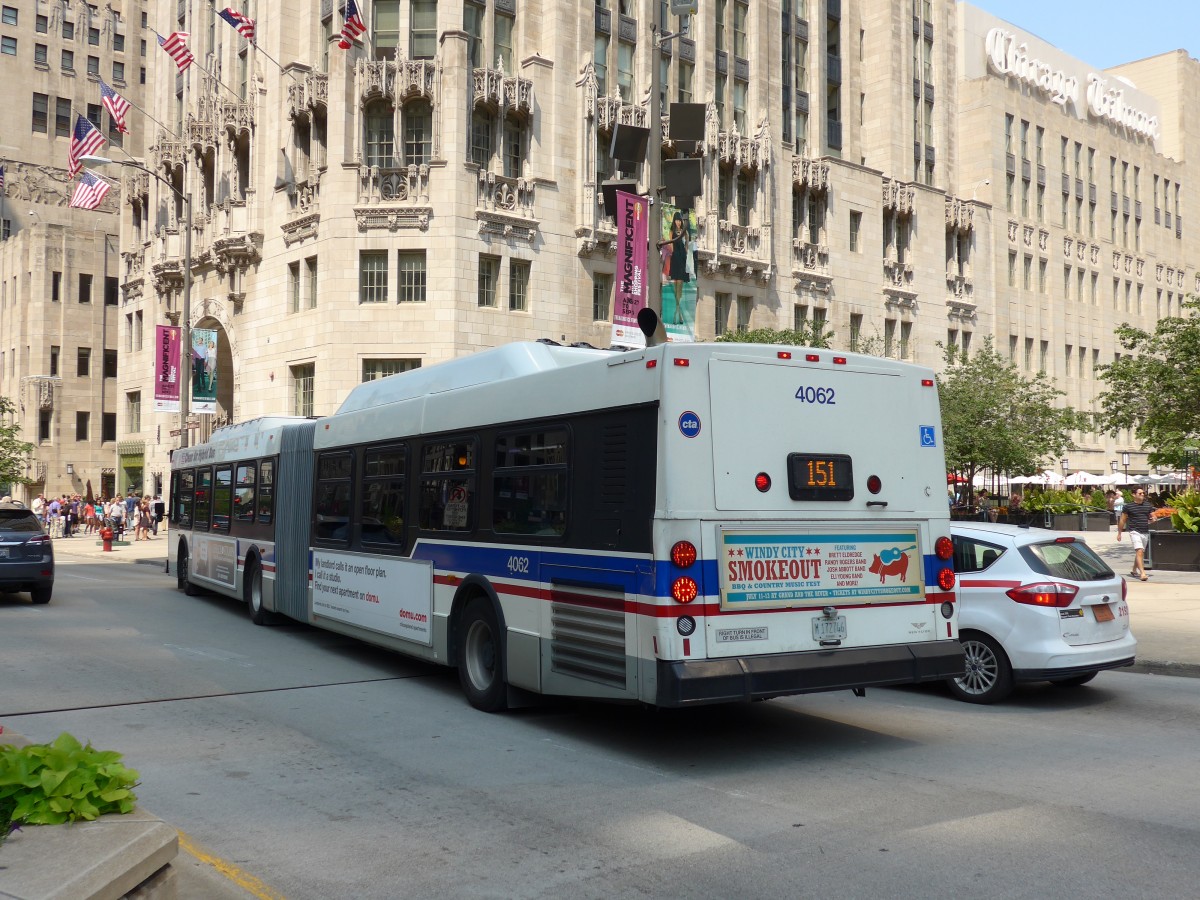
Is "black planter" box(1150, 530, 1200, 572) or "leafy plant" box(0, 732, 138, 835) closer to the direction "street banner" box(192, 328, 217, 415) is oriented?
the leafy plant

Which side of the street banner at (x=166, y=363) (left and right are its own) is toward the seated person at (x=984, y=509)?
left

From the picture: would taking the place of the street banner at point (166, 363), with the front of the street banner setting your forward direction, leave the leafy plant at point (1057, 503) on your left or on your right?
on your left

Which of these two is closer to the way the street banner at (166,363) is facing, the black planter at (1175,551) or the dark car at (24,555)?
the dark car

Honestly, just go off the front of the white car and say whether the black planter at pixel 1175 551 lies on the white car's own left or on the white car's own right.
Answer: on the white car's own right

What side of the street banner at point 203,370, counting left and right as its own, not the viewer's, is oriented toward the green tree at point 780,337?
left

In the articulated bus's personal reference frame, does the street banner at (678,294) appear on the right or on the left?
on its right

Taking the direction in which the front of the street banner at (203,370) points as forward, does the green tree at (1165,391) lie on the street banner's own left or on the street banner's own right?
on the street banner's own left

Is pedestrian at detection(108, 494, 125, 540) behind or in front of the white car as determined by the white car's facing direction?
in front

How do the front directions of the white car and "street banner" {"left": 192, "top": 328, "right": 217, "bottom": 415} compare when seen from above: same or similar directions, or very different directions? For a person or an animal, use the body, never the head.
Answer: very different directions

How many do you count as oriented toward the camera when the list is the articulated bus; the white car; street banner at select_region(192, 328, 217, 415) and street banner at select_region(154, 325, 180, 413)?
2

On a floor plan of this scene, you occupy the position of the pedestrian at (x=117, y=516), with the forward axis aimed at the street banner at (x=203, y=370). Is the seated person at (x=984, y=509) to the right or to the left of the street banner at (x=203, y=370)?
left

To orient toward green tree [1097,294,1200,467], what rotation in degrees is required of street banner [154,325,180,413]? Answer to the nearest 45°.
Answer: approximately 45° to its left

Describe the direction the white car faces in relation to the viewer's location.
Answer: facing away from the viewer and to the left of the viewer

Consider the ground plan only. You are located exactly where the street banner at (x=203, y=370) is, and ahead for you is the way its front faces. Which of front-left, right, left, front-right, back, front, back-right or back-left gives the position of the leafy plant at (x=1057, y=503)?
left
